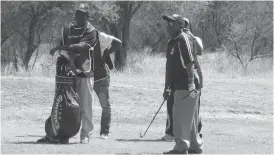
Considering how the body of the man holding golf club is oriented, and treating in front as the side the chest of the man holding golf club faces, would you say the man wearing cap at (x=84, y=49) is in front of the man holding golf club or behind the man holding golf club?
in front

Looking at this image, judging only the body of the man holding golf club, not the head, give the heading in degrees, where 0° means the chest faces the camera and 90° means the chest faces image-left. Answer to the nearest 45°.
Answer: approximately 90°

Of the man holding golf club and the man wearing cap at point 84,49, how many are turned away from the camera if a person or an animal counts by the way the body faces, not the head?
0
